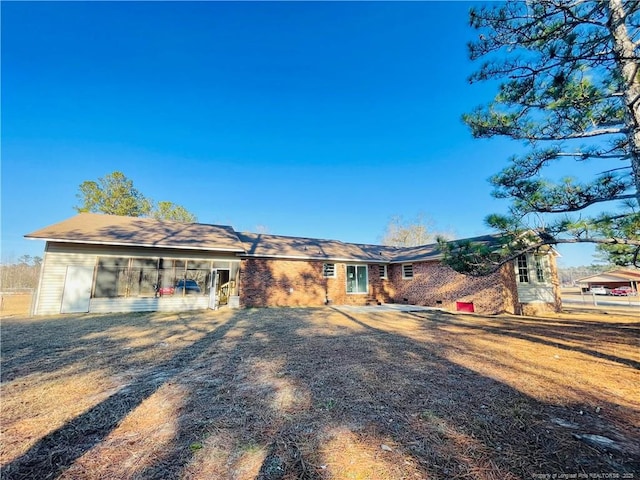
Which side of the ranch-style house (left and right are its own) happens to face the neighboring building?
right

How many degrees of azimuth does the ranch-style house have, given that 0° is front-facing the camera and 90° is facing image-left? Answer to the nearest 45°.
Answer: approximately 180°
